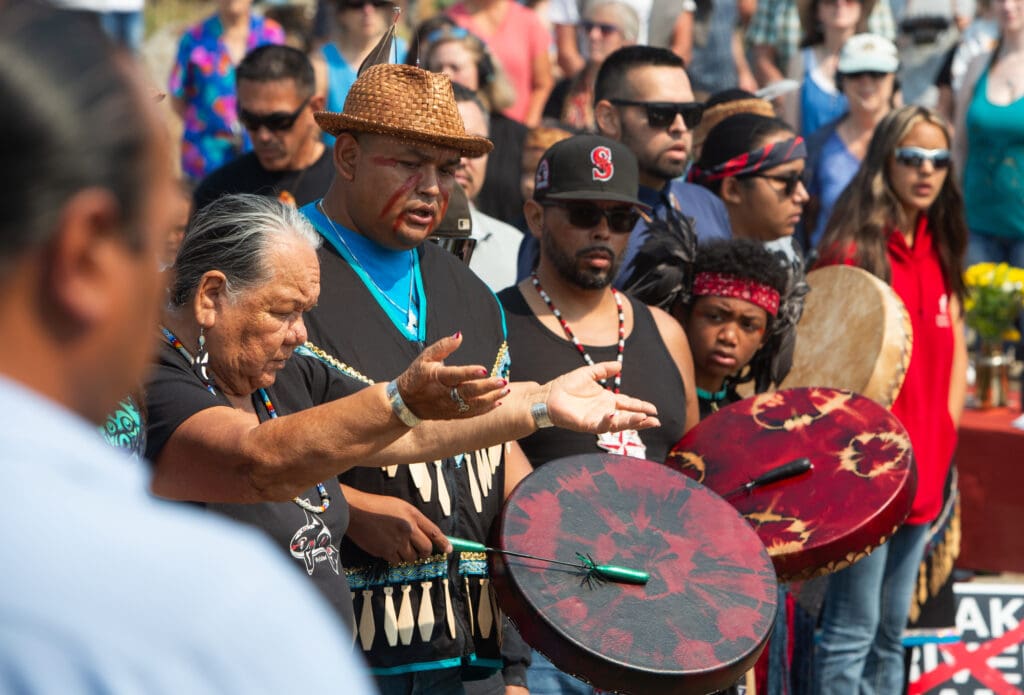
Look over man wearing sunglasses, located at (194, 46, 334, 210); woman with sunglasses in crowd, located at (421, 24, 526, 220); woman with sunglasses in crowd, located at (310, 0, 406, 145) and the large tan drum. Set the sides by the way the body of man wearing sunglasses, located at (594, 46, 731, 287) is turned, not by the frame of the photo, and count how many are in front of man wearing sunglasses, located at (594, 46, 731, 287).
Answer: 1

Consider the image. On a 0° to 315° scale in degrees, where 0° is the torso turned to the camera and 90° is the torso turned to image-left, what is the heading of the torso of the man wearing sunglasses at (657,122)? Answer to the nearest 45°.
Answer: approximately 315°

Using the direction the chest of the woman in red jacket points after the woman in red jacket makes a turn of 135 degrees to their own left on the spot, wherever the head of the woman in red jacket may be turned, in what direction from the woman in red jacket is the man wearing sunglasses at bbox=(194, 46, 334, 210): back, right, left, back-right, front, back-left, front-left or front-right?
left

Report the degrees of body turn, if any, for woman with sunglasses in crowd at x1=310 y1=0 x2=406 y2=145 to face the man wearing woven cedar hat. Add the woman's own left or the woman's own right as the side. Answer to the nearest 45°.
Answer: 0° — they already face them

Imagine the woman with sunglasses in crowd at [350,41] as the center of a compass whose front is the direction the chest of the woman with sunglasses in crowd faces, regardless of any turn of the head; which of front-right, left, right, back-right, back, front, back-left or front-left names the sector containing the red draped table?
front-left

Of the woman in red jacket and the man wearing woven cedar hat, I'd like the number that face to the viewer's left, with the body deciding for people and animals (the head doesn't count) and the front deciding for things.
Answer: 0

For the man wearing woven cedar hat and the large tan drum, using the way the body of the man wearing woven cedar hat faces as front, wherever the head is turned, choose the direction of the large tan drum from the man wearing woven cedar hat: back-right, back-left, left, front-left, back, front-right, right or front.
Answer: left

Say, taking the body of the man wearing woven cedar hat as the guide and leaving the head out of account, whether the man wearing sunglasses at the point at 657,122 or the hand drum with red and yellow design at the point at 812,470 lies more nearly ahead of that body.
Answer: the hand drum with red and yellow design

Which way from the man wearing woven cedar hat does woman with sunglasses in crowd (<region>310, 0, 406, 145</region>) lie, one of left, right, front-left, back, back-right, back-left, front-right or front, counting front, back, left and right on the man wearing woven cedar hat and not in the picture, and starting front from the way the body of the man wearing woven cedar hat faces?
back-left

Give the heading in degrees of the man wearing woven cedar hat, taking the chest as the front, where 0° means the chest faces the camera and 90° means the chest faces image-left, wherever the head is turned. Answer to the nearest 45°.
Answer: approximately 315°
